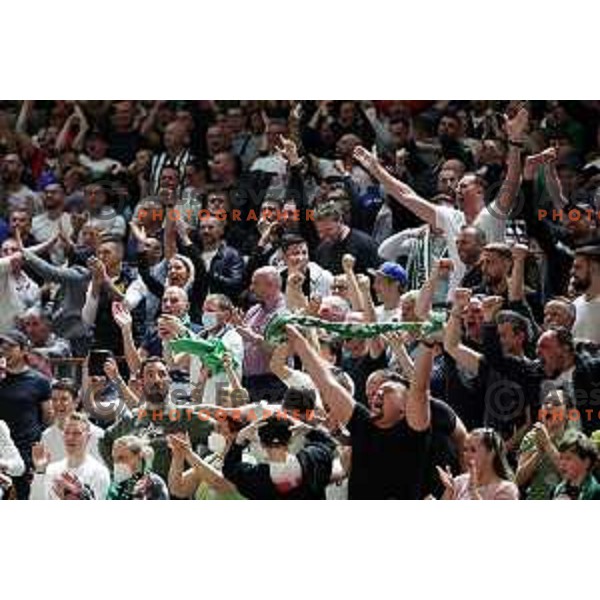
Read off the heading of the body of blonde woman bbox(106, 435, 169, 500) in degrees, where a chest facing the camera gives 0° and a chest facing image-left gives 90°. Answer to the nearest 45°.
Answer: approximately 45°
